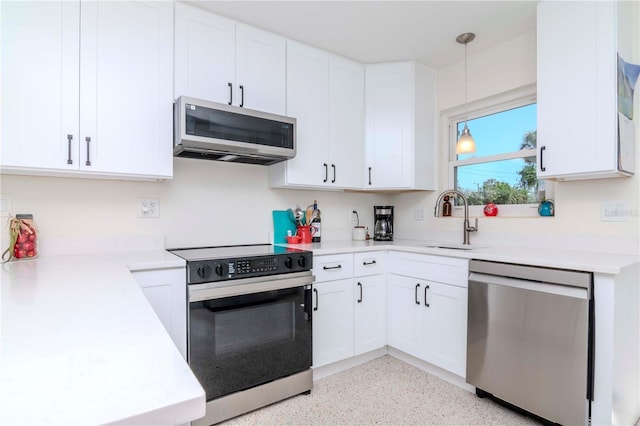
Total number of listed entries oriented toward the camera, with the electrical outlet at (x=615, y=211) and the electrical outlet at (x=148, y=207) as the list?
2

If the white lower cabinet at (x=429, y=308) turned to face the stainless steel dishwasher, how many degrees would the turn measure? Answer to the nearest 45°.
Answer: approximately 90° to its left

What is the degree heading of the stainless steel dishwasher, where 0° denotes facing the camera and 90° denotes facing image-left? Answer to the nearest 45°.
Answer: approximately 45°

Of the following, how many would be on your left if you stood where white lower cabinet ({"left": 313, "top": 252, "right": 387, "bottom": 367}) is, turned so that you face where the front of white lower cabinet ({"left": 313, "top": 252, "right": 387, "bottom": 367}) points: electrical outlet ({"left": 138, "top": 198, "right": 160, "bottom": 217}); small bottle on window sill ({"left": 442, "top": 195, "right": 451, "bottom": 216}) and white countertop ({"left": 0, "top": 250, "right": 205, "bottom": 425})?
1

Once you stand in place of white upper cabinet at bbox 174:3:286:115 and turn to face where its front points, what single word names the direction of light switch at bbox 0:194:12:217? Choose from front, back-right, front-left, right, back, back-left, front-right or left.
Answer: back-right

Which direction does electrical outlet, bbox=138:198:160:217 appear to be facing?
toward the camera

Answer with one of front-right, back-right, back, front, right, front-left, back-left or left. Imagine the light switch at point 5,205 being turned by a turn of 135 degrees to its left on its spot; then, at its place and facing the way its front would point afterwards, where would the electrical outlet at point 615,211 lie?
right

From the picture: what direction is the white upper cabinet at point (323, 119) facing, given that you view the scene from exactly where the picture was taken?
facing the viewer and to the right of the viewer

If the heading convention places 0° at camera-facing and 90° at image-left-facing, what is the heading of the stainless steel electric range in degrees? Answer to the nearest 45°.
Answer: approximately 315°

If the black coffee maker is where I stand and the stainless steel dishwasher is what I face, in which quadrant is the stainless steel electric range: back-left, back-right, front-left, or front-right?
front-right

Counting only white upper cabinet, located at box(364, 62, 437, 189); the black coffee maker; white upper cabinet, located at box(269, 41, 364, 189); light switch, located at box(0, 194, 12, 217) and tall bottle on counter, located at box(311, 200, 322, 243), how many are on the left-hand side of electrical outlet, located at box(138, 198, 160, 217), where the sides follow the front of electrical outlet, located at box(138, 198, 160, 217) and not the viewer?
4

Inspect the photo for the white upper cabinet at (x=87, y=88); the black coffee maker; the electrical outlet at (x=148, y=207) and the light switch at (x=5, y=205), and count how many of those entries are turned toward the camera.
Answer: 4

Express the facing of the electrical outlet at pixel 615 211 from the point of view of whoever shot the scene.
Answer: facing the viewer

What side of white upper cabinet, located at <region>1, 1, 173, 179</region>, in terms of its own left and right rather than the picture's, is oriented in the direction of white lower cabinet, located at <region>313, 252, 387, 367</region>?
left

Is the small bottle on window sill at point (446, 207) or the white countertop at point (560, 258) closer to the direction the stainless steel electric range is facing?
the white countertop

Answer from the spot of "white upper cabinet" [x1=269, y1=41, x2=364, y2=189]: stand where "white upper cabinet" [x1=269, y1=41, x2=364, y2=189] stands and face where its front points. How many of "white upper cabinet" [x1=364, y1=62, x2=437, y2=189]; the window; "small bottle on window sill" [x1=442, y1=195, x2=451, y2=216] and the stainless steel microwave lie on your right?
1

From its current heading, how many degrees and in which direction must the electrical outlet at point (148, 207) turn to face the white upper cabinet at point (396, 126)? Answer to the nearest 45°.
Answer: approximately 90° to its left
